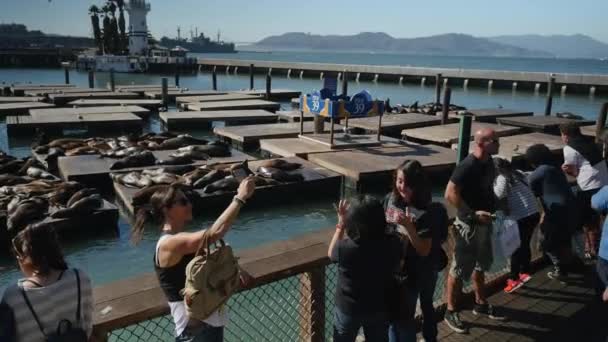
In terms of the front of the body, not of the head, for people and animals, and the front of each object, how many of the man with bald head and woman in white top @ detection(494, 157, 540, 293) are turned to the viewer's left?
1

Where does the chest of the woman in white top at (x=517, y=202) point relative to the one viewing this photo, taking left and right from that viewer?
facing to the left of the viewer
